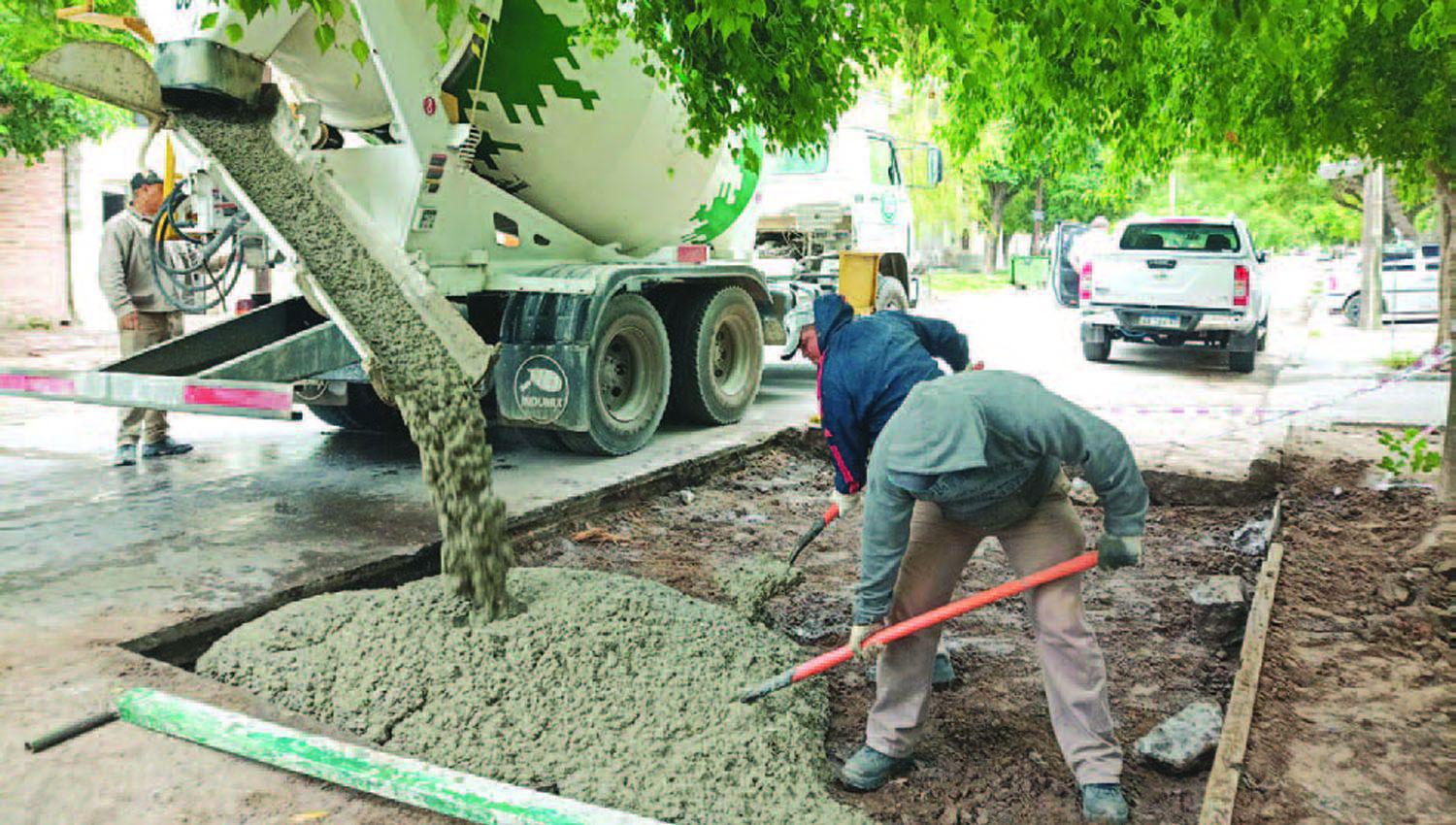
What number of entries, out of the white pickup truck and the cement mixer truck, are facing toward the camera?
0

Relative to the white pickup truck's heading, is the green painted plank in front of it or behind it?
behind

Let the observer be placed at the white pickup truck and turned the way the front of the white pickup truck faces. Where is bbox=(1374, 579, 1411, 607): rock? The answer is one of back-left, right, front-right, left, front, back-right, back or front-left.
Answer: back

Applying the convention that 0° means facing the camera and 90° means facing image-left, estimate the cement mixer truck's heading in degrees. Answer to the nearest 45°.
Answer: approximately 225°

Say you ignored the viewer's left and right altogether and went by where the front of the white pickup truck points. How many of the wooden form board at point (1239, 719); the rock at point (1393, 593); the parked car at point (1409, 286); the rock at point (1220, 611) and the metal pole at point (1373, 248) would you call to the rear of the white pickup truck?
3

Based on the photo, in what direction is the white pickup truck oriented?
away from the camera

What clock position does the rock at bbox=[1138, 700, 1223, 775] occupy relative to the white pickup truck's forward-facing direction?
The rock is roughly at 6 o'clock from the white pickup truck.

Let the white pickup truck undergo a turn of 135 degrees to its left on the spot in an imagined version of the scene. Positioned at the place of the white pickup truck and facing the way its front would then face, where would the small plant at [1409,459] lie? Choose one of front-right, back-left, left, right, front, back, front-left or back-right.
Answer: front-left

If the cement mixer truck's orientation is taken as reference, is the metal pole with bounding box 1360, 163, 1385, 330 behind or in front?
in front

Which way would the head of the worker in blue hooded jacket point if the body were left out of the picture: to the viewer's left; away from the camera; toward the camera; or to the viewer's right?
to the viewer's left

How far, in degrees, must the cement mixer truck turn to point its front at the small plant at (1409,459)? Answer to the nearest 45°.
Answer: approximately 45° to its right

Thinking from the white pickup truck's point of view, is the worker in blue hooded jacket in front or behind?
behind
